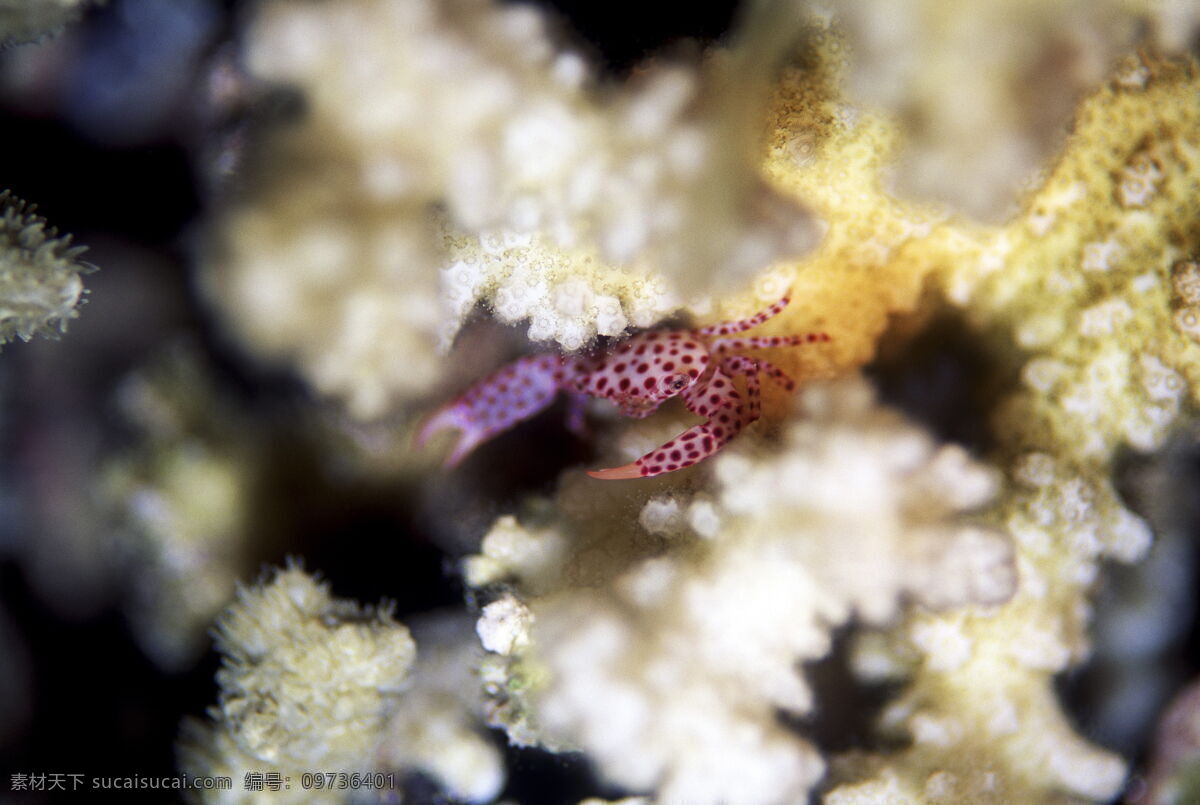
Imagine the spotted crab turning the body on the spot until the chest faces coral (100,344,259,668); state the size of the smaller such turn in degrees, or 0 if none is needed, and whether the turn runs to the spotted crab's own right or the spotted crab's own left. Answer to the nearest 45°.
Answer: approximately 45° to the spotted crab's own right

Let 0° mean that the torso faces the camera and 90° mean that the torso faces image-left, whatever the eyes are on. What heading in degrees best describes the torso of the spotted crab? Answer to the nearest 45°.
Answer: approximately 45°

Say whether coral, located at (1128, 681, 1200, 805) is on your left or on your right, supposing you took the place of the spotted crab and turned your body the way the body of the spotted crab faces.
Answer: on your left

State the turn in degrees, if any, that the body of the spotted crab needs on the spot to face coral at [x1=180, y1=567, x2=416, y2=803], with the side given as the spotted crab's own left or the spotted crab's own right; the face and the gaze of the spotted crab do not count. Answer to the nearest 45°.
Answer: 0° — it already faces it

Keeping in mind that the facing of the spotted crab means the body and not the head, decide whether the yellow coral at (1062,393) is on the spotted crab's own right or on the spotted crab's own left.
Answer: on the spotted crab's own left
